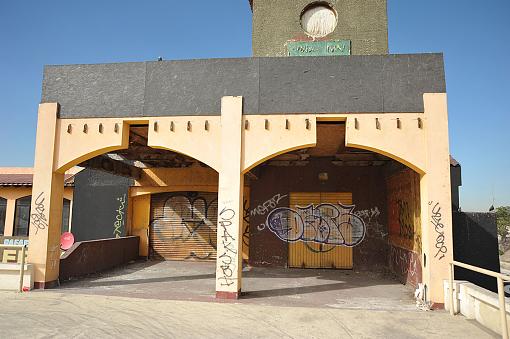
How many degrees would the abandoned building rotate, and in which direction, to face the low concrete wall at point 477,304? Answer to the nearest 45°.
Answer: approximately 45° to its left

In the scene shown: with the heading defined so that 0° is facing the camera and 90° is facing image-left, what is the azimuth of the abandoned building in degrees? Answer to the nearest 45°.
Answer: approximately 0°

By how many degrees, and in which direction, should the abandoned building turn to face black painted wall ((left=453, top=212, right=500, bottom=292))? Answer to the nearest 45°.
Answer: approximately 90° to its left

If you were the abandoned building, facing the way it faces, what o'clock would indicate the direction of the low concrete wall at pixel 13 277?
The low concrete wall is roughly at 3 o'clock from the abandoned building.
